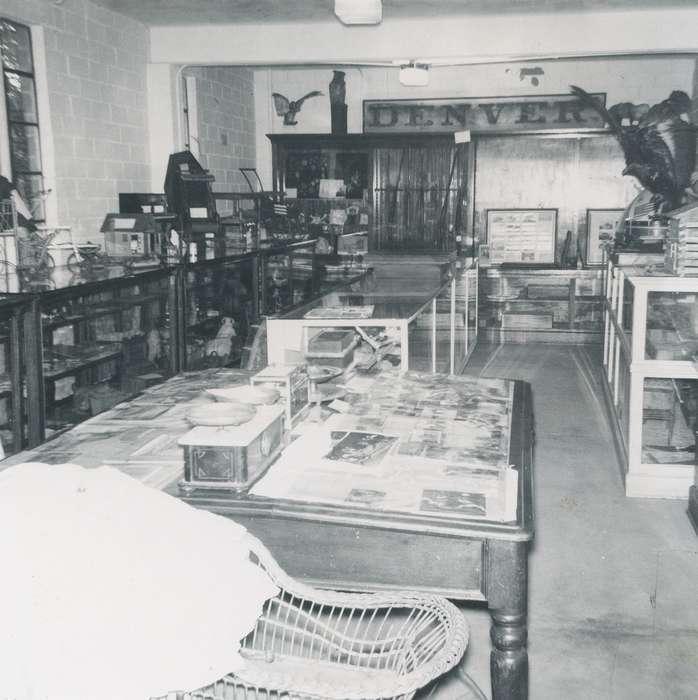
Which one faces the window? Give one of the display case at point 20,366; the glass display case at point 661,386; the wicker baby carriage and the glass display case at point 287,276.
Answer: the glass display case at point 661,386

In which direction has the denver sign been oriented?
toward the camera

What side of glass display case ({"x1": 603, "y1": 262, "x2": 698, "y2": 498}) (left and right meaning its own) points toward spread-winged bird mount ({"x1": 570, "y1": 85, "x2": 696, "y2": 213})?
right

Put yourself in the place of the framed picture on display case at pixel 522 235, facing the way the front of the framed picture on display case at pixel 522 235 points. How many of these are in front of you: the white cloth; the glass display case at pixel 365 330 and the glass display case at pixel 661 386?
3

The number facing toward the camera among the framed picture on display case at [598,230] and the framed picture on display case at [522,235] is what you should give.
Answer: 2

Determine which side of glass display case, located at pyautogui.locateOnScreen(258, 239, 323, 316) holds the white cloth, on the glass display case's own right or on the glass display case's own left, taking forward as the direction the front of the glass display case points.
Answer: on the glass display case's own right

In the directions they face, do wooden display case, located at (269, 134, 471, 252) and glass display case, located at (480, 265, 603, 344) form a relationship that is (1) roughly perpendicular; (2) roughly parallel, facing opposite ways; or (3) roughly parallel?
roughly parallel

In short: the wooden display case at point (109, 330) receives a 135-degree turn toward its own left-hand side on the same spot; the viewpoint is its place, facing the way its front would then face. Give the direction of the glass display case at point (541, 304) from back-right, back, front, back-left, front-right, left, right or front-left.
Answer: front-right

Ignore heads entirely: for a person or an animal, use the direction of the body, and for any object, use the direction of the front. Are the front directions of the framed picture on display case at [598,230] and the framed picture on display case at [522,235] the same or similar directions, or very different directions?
same or similar directions

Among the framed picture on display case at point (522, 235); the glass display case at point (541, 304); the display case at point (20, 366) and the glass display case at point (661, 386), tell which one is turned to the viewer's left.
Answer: the glass display case at point (661, 386)

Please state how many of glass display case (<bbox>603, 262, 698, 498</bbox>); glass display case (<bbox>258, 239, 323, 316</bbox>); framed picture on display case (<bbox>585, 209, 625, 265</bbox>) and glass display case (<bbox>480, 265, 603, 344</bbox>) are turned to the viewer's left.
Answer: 1

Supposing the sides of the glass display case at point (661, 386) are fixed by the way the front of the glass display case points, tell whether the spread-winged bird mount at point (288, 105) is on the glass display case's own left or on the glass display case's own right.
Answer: on the glass display case's own right

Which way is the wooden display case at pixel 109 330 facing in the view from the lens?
facing the viewer and to the right of the viewer

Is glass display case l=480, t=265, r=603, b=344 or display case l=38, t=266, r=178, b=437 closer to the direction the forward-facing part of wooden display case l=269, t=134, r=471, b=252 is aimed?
the display case

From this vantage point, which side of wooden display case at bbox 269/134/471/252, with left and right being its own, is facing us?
front

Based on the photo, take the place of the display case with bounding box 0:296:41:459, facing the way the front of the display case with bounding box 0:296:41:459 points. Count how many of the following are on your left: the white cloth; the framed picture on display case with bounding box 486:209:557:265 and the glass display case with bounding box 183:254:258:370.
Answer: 2

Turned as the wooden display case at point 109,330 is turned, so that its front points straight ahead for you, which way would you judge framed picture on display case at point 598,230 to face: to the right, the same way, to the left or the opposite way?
to the right
